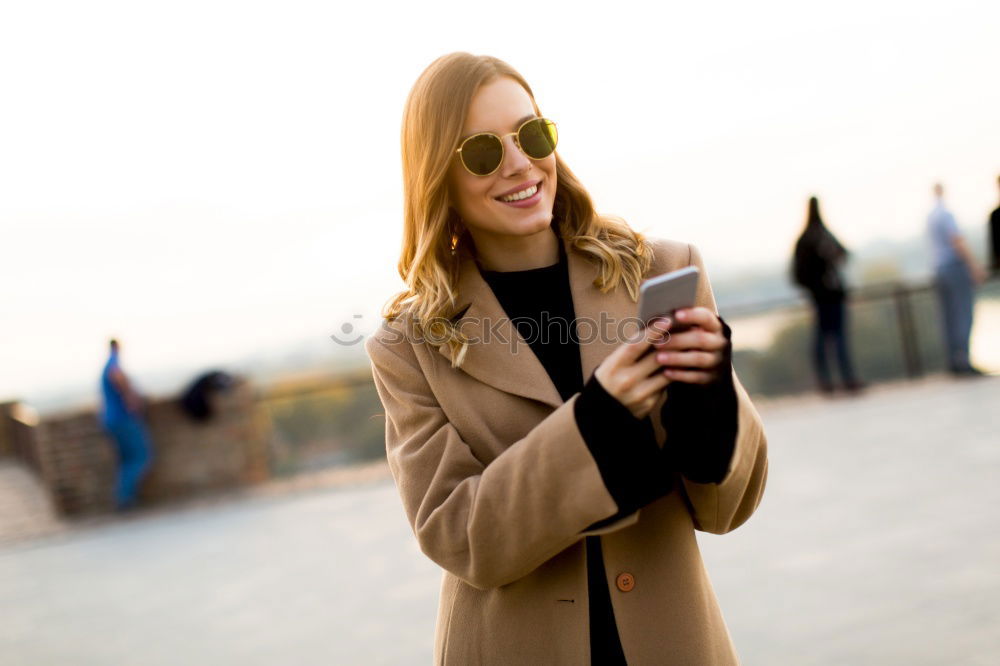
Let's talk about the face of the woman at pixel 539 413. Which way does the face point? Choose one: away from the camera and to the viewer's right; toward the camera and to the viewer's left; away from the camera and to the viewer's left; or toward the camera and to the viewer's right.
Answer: toward the camera and to the viewer's right

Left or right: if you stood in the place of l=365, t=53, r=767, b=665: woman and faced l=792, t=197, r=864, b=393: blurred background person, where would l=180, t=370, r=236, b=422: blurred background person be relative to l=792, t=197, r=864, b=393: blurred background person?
left

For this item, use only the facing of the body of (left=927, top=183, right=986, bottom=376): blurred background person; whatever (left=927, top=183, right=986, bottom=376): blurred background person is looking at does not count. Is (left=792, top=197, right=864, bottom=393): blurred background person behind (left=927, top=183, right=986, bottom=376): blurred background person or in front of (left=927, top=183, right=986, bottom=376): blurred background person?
behind

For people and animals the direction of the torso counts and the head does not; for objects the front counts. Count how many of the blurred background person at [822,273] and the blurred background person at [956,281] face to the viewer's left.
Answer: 0

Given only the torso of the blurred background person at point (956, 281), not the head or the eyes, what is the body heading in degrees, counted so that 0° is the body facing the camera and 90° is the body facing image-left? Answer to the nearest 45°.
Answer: approximately 270°

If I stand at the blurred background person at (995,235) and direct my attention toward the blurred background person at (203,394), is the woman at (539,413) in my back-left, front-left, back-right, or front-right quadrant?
front-left
